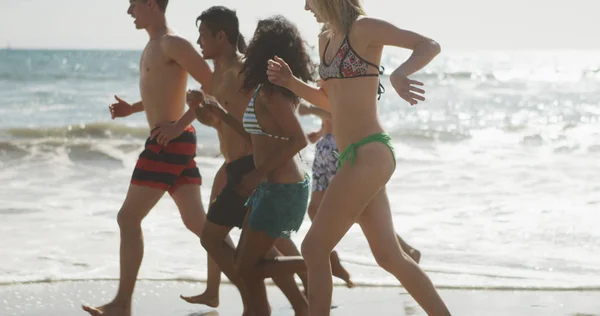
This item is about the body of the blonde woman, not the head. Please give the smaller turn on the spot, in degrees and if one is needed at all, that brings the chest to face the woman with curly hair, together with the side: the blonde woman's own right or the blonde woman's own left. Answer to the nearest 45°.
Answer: approximately 45° to the blonde woman's own right

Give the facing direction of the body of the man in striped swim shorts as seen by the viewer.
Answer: to the viewer's left

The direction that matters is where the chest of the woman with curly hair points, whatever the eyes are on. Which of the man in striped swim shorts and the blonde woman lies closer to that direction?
the man in striped swim shorts

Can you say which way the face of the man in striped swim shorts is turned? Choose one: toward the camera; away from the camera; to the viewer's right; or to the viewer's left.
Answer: to the viewer's left

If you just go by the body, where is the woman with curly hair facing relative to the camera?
to the viewer's left

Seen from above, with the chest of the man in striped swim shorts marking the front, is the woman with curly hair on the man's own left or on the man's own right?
on the man's own left

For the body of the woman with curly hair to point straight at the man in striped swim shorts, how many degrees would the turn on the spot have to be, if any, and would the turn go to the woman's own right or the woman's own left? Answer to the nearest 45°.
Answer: approximately 45° to the woman's own right

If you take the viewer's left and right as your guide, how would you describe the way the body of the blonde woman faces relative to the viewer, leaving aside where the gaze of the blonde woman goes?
facing to the left of the viewer

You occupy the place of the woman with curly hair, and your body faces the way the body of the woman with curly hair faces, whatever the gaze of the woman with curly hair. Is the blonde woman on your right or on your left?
on your left

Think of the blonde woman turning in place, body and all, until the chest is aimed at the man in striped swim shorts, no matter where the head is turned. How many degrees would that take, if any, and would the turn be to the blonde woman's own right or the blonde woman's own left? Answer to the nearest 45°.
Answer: approximately 45° to the blonde woman's own right
